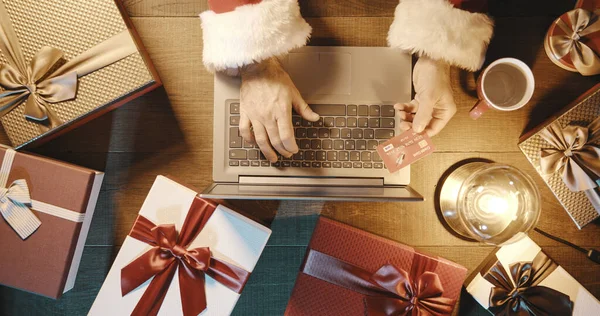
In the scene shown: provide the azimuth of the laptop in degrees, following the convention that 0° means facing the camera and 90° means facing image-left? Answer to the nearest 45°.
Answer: approximately 180°
